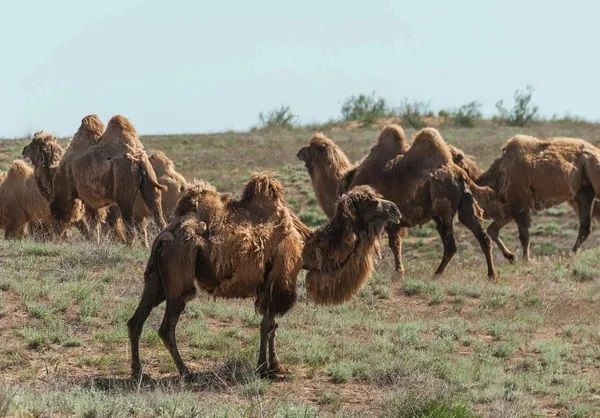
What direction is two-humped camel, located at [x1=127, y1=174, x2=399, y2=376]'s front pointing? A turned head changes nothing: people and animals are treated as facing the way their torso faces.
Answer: to the viewer's right

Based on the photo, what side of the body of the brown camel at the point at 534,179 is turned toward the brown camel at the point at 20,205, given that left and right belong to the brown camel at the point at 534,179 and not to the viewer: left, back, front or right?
front

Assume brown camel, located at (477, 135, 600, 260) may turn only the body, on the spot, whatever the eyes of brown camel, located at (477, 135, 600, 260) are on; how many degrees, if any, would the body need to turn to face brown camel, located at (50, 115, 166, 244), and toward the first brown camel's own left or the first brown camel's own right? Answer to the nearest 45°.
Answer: approximately 45° to the first brown camel's own left

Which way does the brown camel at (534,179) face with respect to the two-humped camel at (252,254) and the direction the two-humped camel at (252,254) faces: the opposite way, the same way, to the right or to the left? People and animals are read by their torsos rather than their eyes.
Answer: the opposite way

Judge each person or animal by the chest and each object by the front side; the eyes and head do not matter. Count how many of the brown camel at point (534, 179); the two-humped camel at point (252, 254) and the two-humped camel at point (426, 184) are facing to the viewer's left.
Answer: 2

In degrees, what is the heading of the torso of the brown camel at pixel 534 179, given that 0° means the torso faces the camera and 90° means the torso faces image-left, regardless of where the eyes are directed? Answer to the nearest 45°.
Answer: approximately 90°

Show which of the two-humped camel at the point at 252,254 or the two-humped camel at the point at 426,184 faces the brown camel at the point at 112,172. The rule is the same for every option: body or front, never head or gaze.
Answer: the two-humped camel at the point at 426,184

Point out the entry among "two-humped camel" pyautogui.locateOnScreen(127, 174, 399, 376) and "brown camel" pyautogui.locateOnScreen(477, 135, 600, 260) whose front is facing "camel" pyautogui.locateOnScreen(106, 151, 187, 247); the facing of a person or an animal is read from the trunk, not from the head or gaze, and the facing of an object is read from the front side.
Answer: the brown camel

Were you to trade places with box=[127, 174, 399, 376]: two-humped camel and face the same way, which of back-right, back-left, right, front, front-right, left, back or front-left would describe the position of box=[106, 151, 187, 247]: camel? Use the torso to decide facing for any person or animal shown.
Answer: left

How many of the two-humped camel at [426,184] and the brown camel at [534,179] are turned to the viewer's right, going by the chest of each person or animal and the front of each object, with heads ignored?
0

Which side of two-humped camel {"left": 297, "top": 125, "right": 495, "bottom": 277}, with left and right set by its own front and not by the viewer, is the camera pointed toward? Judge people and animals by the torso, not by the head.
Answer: left

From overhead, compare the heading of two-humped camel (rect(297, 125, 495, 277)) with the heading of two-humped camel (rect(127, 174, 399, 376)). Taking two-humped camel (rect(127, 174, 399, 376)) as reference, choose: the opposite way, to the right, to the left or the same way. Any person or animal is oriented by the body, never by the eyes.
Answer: the opposite way
